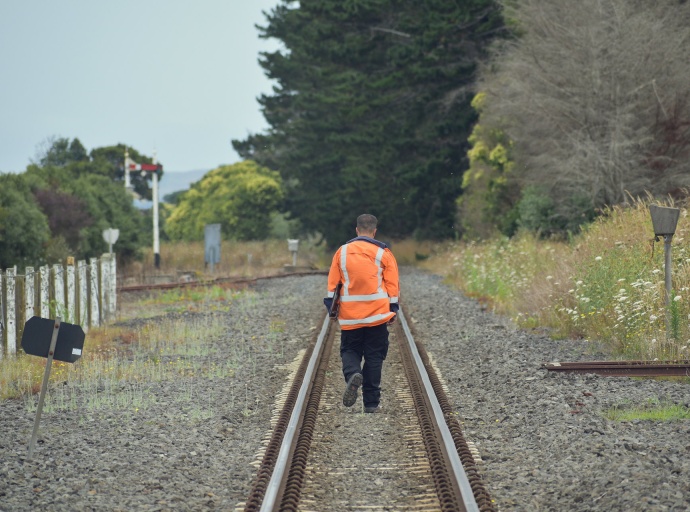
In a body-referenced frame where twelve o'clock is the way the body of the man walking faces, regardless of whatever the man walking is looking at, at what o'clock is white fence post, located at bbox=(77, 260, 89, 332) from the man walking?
The white fence post is roughly at 11 o'clock from the man walking.

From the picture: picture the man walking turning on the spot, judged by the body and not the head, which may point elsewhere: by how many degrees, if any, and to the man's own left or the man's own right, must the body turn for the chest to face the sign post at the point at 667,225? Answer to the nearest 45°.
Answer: approximately 45° to the man's own right

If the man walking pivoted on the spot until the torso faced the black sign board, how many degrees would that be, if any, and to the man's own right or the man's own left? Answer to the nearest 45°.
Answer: approximately 90° to the man's own left

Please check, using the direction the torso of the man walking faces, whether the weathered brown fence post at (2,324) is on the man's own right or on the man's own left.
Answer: on the man's own left

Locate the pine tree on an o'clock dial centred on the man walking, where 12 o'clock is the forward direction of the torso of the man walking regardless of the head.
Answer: The pine tree is roughly at 12 o'clock from the man walking.

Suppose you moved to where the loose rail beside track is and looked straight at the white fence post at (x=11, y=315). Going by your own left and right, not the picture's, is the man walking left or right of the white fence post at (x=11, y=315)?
left

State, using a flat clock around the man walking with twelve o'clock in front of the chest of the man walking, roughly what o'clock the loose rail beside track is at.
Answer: The loose rail beside track is roughly at 2 o'clock from the man walking.

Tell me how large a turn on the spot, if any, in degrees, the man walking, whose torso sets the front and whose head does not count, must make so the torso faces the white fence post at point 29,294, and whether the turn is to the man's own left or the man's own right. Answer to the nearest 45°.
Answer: approximately 45° to the man's own left

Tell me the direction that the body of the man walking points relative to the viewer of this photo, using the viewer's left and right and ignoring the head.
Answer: facing away from the viewer

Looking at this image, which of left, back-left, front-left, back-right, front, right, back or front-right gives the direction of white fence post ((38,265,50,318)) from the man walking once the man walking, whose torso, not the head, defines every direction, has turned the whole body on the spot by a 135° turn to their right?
back

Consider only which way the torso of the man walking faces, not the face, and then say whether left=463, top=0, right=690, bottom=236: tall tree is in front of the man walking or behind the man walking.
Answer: in front

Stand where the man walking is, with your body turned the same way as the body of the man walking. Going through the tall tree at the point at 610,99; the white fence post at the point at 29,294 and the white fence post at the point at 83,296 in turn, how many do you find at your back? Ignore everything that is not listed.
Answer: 0

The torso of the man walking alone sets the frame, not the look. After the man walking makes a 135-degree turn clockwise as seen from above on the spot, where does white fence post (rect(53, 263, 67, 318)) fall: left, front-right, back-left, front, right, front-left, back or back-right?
back

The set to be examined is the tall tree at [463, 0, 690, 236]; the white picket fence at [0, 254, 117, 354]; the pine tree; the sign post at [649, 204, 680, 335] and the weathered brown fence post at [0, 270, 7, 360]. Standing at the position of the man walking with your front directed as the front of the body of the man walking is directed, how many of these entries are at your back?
0

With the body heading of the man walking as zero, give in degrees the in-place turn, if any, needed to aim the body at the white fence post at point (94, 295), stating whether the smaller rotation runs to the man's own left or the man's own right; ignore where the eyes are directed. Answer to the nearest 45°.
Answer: approximately 45° to the man's own left

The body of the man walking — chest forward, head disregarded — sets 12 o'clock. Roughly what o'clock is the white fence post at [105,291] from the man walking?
The white fence post is roughly at 11 o'clock from the man walking.

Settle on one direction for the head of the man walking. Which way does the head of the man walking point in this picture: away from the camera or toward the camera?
away from the camera
